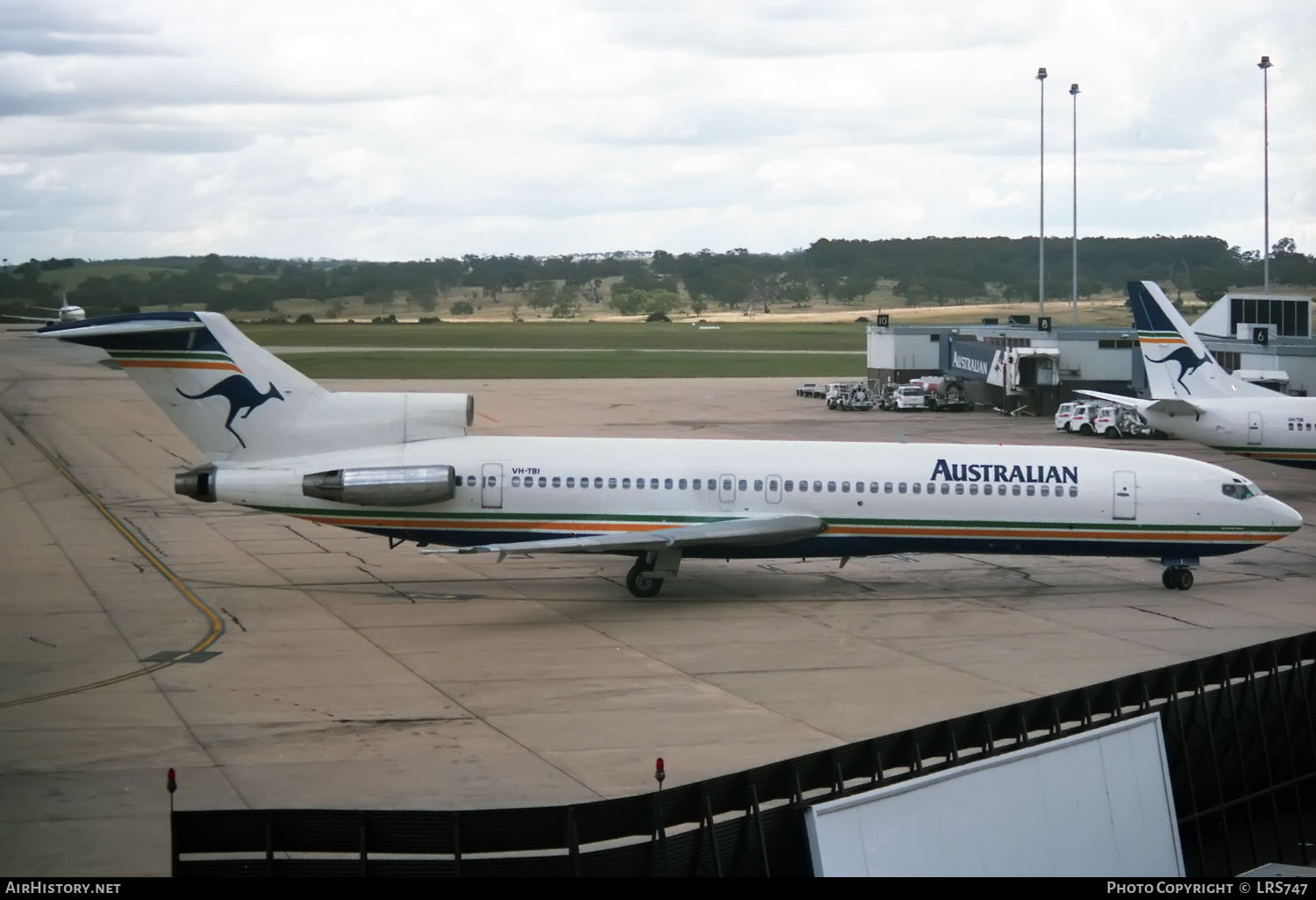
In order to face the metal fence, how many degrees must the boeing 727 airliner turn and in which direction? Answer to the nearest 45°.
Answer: approximately 90° to its right

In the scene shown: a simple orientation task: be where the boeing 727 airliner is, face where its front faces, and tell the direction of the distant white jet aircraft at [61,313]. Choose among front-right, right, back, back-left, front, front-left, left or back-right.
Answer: back-left

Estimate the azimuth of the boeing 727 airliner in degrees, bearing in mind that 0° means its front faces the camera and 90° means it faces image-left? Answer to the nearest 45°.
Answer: approximately 270°

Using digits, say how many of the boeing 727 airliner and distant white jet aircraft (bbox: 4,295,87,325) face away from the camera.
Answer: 0
